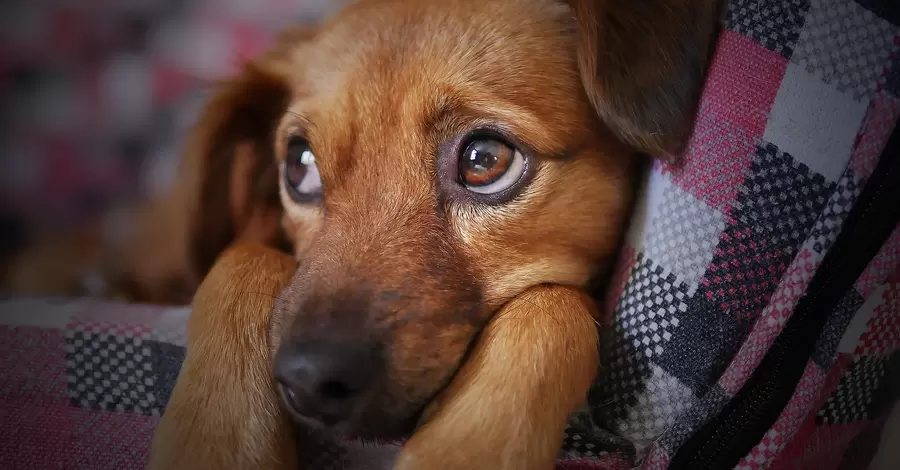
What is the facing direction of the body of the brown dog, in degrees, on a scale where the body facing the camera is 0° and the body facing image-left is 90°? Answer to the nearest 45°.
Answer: approximately 45°
